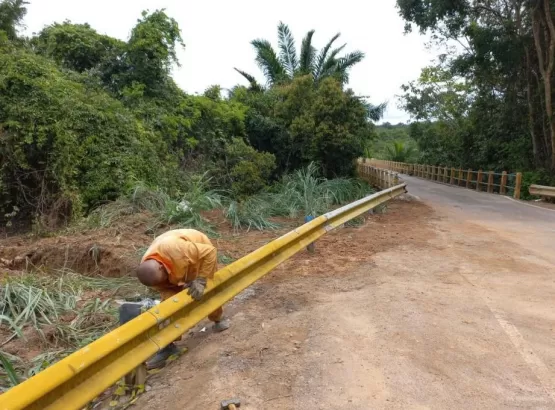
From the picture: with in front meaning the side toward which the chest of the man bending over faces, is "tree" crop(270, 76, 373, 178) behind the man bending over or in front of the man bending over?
behind

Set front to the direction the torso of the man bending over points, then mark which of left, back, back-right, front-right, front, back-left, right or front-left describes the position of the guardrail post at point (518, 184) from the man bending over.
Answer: back

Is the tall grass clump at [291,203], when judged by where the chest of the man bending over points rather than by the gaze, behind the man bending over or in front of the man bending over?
behind

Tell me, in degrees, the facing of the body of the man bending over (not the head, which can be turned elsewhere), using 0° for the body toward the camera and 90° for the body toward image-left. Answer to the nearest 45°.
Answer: approximately 45°

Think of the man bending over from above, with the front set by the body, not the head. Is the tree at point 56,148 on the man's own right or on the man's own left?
on the man's own right

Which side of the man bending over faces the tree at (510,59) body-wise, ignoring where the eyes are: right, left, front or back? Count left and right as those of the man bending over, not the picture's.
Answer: back

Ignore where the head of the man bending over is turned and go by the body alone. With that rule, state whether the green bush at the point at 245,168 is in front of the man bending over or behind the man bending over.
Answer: behind

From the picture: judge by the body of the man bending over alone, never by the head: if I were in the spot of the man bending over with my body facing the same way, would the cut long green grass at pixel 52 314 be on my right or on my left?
on my right

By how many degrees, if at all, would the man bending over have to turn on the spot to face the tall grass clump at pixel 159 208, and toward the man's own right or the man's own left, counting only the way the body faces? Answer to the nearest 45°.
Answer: approximately 135° to the man's own right
